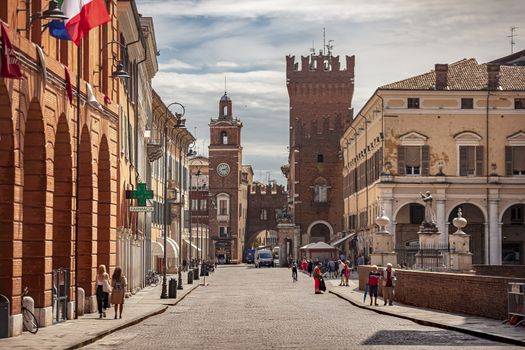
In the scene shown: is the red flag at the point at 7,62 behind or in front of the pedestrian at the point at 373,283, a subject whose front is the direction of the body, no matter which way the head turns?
in front

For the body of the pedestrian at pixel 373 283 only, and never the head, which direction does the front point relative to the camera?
toward the camera

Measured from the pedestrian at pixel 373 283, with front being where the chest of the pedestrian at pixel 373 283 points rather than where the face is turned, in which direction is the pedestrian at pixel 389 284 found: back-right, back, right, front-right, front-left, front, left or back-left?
front-left

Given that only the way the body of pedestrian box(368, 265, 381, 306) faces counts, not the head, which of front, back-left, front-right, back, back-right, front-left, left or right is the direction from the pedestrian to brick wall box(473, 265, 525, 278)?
back-left

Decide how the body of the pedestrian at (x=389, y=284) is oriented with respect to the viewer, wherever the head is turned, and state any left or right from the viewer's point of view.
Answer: facing the viewer
